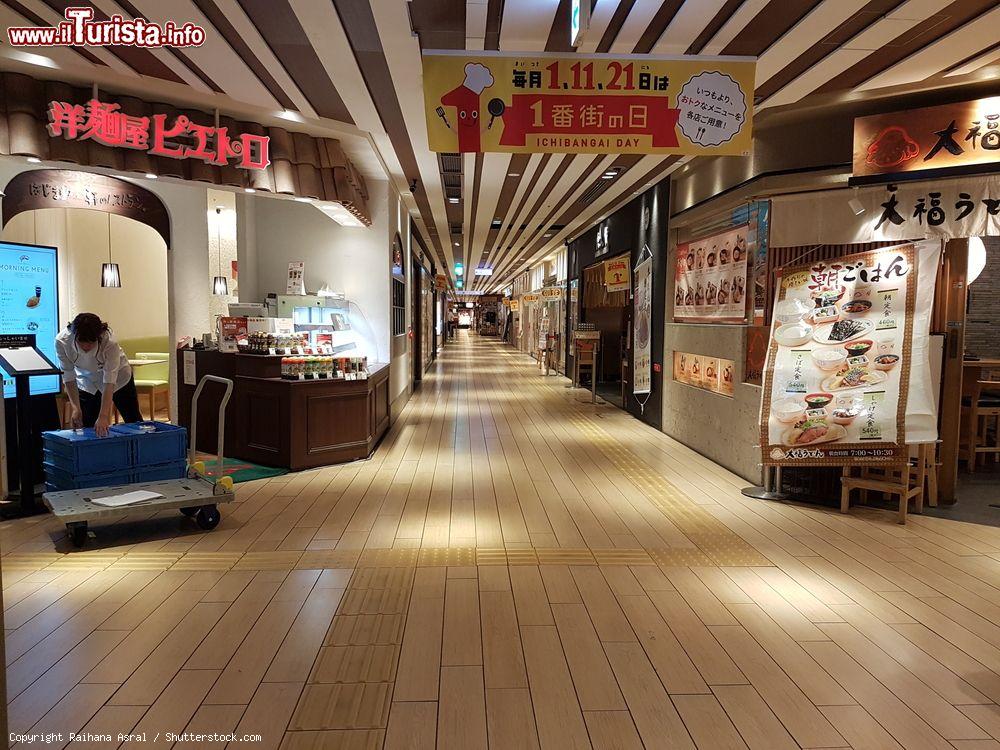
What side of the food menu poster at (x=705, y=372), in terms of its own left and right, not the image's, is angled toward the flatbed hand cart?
front

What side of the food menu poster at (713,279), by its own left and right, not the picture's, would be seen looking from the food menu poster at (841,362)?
left

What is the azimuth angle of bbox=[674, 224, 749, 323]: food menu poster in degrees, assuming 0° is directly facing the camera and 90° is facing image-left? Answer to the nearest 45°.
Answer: approximately 45°

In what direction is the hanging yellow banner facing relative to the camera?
toward the camera

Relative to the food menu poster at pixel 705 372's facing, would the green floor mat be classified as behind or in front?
in front

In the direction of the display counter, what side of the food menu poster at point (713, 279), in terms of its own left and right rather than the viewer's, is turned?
front

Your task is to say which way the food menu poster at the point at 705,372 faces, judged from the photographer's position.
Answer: facing the viewer and to the left of the viewer

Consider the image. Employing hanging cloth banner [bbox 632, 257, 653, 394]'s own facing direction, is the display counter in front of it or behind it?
in front

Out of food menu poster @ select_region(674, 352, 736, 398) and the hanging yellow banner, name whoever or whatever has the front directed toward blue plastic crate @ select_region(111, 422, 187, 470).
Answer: the food menu poster

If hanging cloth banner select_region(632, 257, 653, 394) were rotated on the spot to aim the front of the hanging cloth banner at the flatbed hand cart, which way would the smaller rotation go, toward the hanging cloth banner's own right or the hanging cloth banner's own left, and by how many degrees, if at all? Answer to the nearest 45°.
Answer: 0° — it already faces it

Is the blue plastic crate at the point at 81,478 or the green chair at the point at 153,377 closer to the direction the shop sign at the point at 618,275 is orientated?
the green chair

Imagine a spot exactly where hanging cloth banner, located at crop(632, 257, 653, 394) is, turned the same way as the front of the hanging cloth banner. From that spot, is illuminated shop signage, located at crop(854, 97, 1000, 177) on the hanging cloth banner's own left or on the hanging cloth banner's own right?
on the hanging cloth banner's own left

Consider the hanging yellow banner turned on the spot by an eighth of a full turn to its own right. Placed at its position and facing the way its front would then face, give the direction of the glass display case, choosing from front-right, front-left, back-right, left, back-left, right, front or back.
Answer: right

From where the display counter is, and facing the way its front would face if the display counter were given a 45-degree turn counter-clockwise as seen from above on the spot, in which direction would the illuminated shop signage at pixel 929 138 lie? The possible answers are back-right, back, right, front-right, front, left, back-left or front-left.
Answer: front-right

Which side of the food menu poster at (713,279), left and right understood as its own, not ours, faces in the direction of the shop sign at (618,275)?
right

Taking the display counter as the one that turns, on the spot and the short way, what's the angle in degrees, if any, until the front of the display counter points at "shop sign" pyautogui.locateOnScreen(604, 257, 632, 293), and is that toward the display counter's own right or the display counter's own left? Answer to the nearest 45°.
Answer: approximately 90° to the display counter's own left
